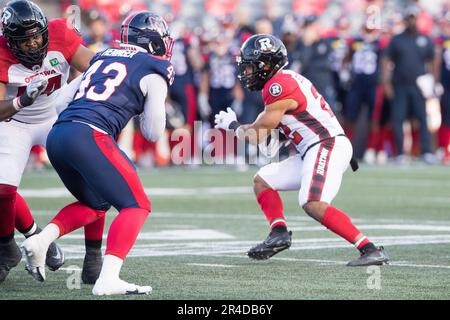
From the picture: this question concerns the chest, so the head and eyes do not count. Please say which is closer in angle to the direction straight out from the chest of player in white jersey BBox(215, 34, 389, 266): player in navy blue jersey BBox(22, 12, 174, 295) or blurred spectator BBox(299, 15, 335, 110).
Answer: the player in navy blue jersey

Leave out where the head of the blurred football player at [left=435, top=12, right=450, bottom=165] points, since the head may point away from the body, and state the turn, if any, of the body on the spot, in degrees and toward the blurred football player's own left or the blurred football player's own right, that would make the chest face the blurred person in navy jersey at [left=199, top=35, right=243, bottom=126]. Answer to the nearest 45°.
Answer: approximately 90° to the blurred football player's own right

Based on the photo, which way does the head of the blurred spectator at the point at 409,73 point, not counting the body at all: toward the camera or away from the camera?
toward the camera

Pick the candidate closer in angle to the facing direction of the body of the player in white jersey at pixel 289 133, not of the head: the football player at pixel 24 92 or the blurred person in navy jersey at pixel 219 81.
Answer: the football player

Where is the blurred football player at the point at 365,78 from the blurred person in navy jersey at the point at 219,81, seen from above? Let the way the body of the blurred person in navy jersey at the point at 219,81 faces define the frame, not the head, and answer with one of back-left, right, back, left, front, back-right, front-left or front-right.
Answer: left

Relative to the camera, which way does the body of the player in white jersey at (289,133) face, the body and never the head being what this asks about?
to the viewer's left

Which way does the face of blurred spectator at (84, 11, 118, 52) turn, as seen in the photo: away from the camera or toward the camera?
toward the camera

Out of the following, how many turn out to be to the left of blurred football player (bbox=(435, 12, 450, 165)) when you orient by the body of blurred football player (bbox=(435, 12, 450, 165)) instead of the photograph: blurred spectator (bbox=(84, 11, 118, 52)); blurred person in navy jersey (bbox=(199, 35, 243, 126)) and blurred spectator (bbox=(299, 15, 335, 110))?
0

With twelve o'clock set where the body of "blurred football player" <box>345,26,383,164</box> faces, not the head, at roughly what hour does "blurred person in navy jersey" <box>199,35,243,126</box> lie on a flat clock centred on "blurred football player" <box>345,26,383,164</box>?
"blurred person in navy jersey" <box>199,35,243,126</box> is roughly at 3 o'clock from "blurred football player" <box>345,26,383,164</box>.

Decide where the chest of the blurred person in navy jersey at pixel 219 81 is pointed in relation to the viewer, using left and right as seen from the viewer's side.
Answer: facing the viewer

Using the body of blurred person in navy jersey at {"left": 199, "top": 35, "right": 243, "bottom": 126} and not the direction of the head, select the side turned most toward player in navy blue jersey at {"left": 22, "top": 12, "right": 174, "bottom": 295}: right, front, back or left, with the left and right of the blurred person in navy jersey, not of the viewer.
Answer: front

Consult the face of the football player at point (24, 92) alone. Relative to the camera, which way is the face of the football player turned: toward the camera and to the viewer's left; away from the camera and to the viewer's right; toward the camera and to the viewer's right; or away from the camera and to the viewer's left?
toward the camera and to the viewer's right

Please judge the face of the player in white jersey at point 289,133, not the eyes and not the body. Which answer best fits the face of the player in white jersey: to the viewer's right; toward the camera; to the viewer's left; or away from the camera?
to the viewer's left

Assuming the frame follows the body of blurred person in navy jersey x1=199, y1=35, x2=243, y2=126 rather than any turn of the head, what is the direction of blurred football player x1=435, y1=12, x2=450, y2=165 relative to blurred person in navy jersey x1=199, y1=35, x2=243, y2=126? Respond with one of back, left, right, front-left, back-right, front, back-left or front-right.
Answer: left

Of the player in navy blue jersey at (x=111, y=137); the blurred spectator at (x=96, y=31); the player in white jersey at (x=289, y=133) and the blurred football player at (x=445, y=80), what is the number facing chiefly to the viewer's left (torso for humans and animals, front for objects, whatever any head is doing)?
1

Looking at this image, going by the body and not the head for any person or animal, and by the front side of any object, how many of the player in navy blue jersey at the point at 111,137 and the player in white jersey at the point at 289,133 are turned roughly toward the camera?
0
